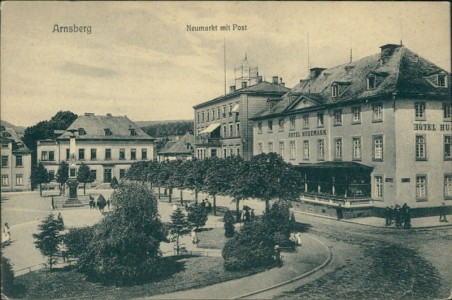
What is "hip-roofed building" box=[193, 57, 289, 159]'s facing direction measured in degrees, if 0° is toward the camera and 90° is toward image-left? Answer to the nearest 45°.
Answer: approximately 45°

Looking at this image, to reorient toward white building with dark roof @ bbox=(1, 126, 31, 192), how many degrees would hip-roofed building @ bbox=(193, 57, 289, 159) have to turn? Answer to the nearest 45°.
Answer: approximately 45° to its right

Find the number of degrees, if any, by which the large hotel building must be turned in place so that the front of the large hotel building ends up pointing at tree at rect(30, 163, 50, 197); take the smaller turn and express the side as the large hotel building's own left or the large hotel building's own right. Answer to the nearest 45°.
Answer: approximately 45° to the large hotel building's own right

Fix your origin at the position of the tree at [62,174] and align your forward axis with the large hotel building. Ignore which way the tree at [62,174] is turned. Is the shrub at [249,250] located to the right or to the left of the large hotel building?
right

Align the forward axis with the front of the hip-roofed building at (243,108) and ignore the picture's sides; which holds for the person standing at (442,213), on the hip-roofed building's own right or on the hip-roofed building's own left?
on the hip-roofed building's own left

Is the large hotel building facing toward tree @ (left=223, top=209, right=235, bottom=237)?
yes

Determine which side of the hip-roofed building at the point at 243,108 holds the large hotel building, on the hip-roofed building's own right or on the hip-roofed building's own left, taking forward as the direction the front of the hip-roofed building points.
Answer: on the hip-roofed building's own left

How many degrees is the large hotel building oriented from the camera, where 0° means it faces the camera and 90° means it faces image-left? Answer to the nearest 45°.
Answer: approximately 45°
